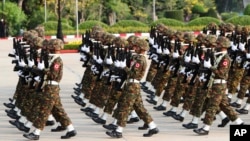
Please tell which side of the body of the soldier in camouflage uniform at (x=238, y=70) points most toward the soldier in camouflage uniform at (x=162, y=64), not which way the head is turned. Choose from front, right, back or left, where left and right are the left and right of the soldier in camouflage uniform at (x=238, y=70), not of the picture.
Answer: front

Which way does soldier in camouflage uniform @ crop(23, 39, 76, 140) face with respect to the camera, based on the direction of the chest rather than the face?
to the viewer's left

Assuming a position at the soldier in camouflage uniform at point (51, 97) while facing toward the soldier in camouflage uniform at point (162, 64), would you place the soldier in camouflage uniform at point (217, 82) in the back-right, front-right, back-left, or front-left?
front-right

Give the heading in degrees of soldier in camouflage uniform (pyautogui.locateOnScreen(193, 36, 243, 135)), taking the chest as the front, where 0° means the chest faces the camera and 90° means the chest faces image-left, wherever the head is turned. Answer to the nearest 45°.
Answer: approximately 90°

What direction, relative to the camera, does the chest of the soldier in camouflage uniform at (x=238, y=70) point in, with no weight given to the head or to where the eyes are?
to the viewer's left

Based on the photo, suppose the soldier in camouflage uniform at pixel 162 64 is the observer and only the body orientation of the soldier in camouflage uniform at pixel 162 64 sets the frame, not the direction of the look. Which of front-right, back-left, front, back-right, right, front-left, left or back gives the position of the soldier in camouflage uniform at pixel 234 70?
back

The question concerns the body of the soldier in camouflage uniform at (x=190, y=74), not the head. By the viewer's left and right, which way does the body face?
facing to the left of the viewer

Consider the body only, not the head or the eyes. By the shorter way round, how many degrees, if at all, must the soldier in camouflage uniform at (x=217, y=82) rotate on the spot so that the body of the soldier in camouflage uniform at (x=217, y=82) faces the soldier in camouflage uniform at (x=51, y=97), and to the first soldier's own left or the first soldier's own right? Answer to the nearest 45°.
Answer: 0° — they already face them

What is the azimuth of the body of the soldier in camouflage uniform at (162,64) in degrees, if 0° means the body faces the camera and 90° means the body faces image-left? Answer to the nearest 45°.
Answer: approximately 90°

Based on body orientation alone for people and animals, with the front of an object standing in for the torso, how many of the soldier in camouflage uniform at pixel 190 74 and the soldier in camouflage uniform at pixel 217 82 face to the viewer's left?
2
